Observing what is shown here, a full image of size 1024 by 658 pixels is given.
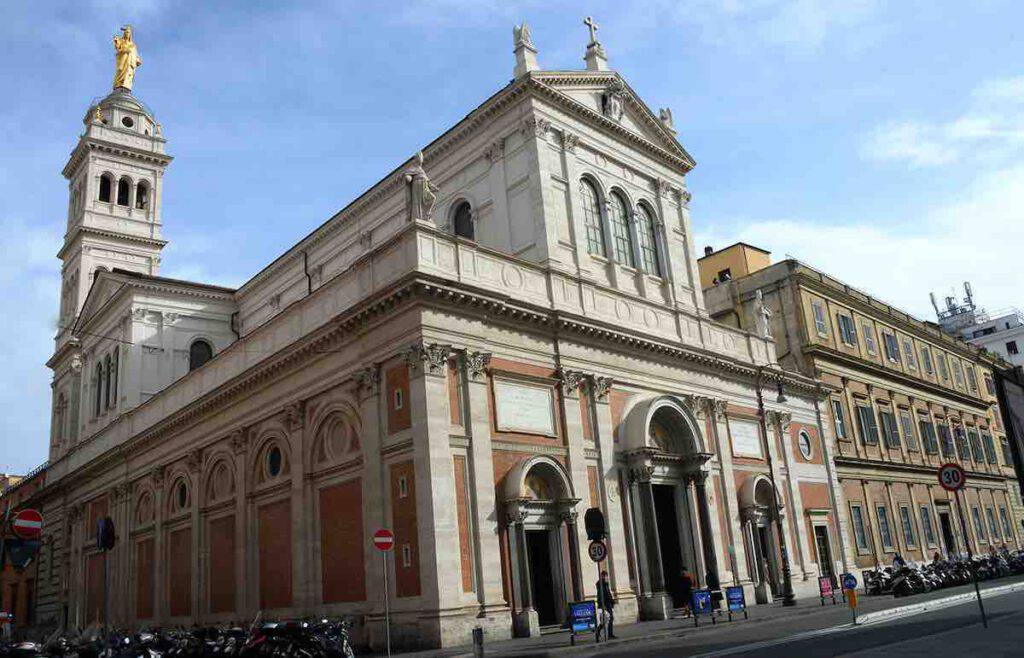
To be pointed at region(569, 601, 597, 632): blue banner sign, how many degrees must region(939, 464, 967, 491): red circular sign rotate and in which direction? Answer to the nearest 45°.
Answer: approximately 90° to its right

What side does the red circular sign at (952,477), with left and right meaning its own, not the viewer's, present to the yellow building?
back

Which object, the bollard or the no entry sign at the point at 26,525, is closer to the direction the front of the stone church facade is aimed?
the bollard

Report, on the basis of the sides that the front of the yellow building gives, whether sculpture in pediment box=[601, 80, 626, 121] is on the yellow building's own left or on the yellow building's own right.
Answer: on the yellow building's own right

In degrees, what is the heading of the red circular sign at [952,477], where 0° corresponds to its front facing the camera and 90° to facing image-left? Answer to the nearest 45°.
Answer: approximately 0°

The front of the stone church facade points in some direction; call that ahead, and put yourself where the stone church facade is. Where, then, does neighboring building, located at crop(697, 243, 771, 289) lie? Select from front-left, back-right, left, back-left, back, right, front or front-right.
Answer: left

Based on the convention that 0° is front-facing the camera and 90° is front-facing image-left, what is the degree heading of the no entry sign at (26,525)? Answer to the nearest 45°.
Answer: approximately 0°

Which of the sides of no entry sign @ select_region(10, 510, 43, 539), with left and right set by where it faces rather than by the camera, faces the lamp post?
left

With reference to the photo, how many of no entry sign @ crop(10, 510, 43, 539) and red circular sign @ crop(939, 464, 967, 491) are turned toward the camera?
2

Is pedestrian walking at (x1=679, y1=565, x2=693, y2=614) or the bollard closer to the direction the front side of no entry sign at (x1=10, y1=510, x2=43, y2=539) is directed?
the bollard
